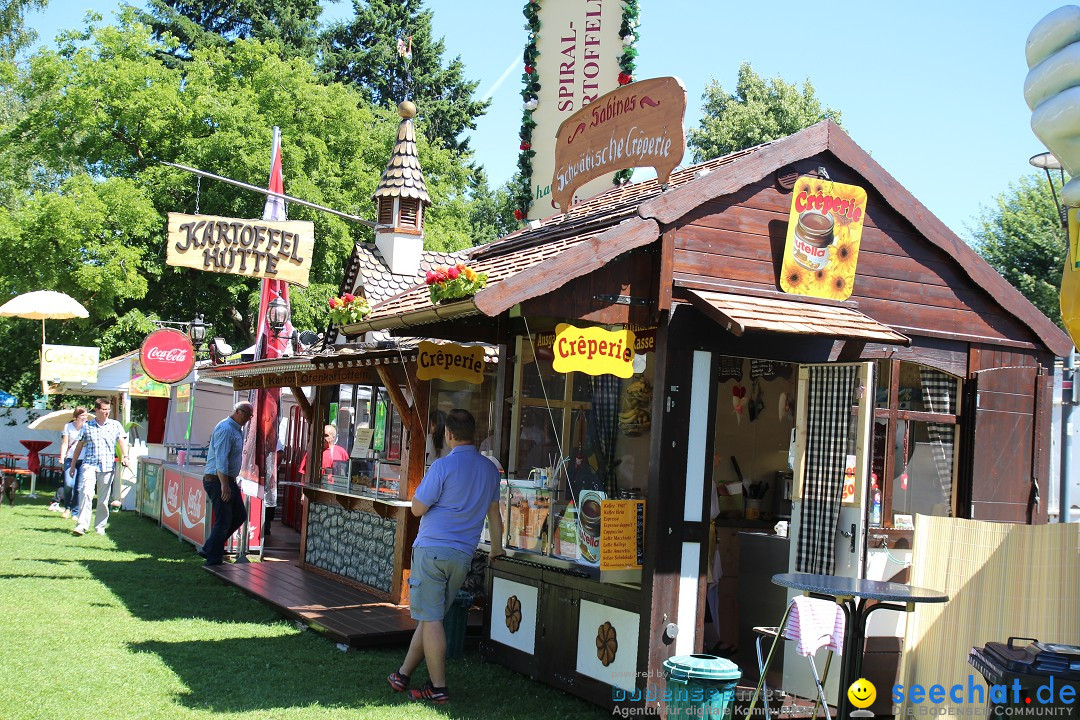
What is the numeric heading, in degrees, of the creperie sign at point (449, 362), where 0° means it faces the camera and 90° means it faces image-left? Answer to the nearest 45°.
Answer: approximately 0°

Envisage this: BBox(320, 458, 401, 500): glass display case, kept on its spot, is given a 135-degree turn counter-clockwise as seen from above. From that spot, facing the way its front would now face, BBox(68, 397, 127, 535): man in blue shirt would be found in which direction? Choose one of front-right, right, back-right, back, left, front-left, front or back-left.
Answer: back-left

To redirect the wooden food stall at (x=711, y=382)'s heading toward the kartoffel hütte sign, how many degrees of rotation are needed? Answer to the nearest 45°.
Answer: approximately 90° to its right

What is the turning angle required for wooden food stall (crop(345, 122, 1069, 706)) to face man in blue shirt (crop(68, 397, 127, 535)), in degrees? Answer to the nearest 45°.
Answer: approximately 90° to its right

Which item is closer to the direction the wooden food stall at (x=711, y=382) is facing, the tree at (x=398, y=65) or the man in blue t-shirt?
the man in blue t-shirt
